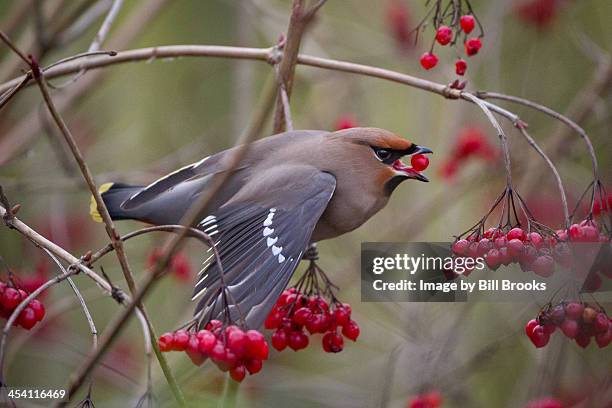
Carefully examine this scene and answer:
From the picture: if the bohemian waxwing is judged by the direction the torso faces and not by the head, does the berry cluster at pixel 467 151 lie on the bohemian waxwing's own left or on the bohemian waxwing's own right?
on the bohemian waxwing's own left

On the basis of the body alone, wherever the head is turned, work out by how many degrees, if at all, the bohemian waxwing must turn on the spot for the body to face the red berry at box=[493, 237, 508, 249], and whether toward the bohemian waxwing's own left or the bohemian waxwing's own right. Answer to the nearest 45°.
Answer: approximately 45° to the bohemian waxwing's own right

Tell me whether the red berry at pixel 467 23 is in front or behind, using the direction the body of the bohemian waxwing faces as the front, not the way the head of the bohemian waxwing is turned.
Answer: in front

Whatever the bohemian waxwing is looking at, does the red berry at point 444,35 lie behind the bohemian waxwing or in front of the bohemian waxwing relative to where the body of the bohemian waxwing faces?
in front

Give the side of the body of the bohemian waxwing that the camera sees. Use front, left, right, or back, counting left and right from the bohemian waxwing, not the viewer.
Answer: right

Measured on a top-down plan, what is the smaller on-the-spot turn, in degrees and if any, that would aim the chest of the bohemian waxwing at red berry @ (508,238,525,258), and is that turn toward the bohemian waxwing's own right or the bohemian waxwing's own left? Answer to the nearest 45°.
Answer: approximately 45° to the bohemian waxwing's own right
